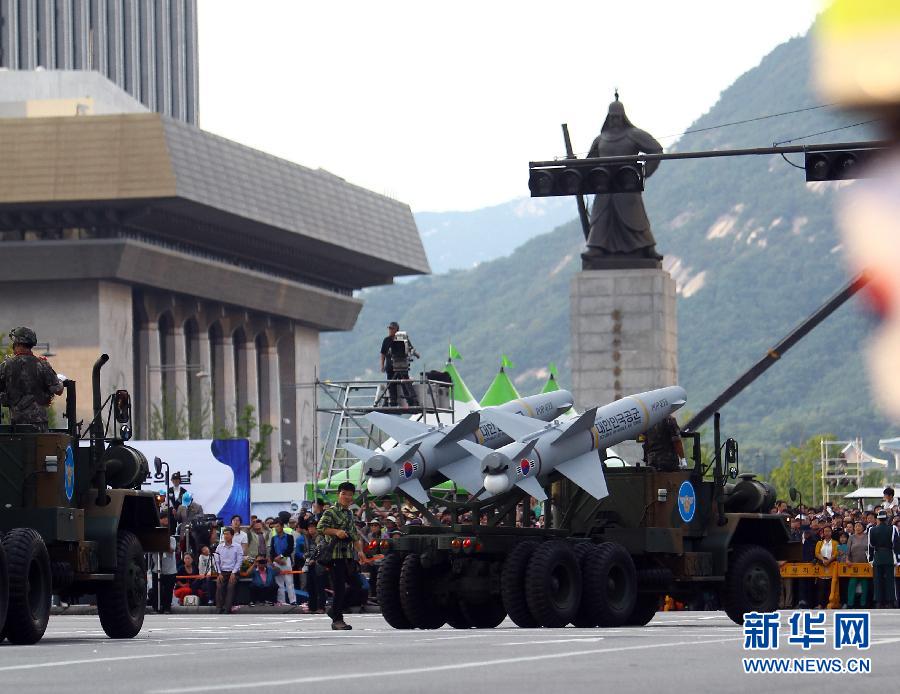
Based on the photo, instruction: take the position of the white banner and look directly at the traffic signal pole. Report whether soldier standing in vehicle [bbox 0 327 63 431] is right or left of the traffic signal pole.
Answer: right

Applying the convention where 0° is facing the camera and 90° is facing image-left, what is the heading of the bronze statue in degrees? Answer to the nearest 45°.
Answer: approximately 0°

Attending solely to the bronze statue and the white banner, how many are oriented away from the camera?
0

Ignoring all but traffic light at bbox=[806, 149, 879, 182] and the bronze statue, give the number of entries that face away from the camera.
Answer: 0

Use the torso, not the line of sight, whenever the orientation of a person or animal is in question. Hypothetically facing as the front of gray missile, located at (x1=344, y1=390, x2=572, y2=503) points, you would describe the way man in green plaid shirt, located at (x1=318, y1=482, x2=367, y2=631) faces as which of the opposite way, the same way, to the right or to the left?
to the right

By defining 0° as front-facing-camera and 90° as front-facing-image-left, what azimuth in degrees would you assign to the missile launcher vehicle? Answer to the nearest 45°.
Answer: approximately 225°

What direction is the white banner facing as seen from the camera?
toward the camera

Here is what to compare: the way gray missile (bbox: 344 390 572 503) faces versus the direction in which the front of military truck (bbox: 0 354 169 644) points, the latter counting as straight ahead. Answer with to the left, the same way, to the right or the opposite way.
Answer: the same way

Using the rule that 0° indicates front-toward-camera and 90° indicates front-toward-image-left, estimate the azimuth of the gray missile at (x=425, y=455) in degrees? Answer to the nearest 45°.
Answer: approximately 225°

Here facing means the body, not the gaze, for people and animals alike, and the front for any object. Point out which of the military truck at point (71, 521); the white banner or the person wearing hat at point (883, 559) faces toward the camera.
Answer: the white banner

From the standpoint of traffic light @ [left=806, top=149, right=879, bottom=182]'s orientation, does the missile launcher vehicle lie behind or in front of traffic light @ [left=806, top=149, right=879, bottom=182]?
in front

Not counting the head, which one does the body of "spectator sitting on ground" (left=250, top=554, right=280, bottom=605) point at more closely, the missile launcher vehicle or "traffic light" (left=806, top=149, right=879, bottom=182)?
the missile launcher vehicle

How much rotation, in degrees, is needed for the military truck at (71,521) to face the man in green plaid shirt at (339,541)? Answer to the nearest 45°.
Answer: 0° — it already faces them

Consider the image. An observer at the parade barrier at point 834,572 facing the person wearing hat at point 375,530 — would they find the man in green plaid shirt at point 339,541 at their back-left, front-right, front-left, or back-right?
front-left

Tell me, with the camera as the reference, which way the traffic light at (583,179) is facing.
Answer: facing the viewer

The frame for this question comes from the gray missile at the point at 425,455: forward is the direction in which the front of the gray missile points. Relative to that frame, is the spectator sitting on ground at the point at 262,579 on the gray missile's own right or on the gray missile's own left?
on the gray missile's own left

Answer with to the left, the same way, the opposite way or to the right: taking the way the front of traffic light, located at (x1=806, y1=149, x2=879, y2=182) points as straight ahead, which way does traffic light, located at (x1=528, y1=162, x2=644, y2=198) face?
the same way

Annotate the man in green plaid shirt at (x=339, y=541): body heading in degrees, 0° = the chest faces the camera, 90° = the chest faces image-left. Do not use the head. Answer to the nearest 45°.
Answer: approximately 315°
